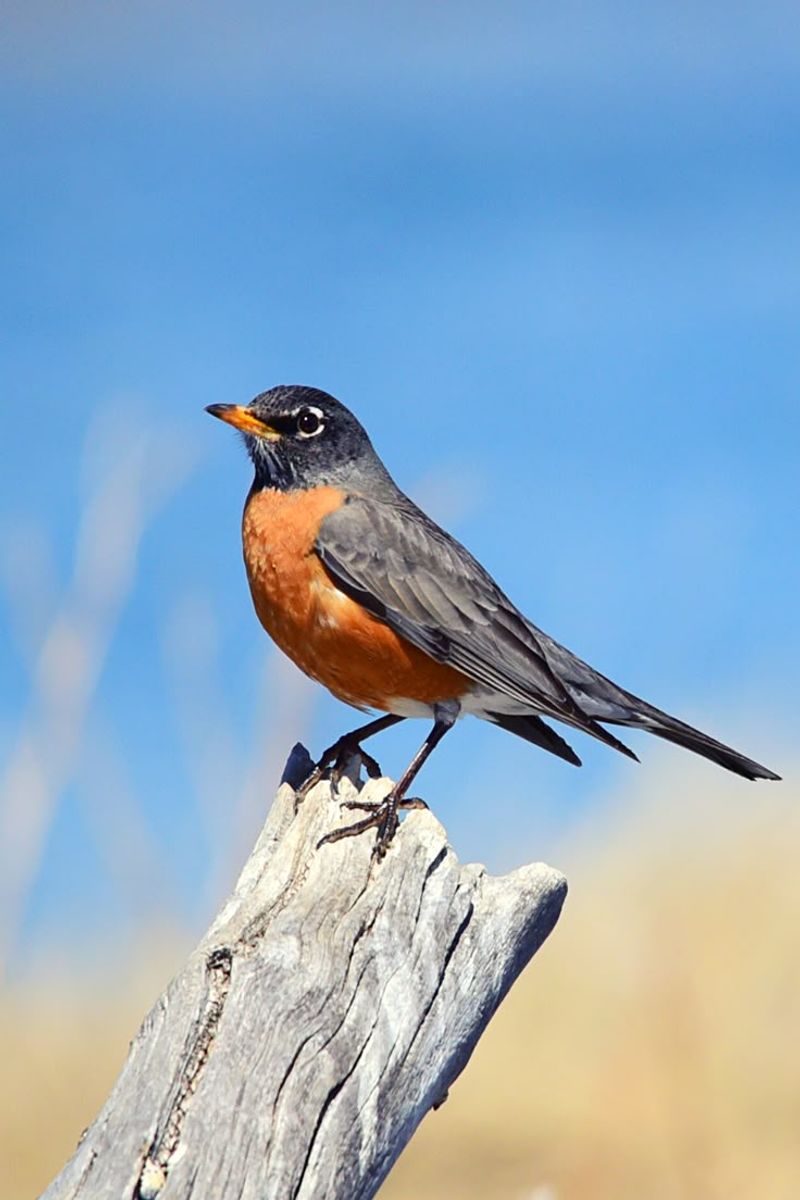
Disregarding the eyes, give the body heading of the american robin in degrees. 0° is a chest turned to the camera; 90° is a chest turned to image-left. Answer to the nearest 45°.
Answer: approximately 90°
